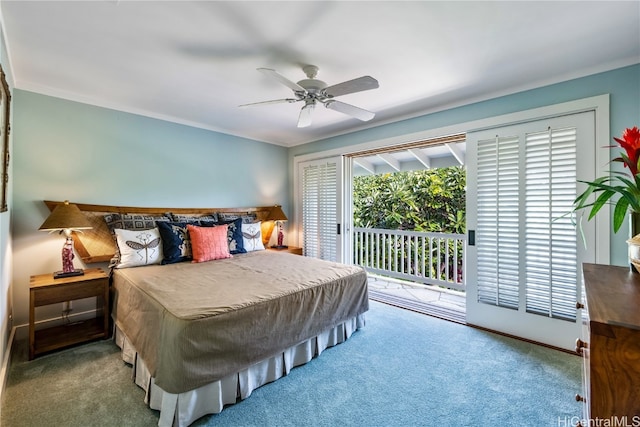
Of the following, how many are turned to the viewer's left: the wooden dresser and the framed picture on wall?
1

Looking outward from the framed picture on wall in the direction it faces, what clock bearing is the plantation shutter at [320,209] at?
The plantation shutter is roughly at 12 o'clock from the framed picture on wall.

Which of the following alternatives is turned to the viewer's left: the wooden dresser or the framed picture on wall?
the wooden dresser

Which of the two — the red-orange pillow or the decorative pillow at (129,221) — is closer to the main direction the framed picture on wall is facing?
the red-orange pillow

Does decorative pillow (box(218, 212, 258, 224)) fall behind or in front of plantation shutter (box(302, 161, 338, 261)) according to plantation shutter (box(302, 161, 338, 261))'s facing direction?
in front

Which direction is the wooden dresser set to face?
to the viewer's left

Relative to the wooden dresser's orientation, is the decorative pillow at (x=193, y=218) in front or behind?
in front

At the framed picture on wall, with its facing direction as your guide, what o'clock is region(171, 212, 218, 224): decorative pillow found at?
The decorative pillow is roughly at 11 o'clock from the framed picture on wall.

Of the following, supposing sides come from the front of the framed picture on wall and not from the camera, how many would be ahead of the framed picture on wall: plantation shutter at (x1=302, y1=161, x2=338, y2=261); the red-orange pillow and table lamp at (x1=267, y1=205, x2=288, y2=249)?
3

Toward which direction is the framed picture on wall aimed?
to the viewer's right

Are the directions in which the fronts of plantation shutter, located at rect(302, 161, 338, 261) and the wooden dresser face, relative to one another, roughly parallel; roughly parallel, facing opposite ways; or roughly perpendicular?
roughly perpendicular

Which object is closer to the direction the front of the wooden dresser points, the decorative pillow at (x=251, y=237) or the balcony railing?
the decorative pillow
